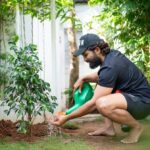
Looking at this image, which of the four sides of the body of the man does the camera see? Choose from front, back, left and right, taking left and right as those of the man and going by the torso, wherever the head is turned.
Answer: left

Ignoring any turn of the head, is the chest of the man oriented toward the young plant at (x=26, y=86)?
yes
